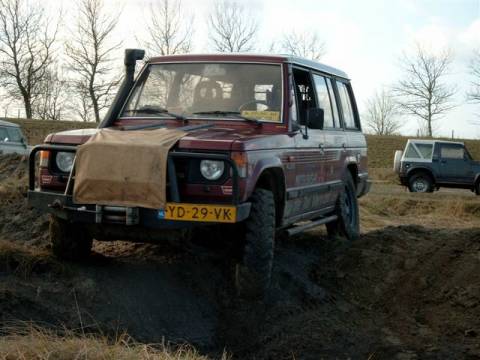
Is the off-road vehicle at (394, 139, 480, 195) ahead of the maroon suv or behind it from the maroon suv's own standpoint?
behind

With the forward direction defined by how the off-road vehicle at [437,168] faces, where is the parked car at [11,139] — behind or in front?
behind

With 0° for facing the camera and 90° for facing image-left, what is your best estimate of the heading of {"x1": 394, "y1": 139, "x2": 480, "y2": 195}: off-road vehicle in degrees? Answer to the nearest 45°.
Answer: approximately 270°

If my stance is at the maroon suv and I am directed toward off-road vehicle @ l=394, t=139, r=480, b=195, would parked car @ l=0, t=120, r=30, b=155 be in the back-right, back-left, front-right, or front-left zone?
front-left

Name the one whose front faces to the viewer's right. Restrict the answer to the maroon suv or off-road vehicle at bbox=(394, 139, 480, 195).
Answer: the off-road vehicle

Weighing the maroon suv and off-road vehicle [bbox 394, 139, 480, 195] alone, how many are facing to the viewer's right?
1

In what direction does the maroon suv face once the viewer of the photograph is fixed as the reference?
facing the viewer and to the left of the viewer

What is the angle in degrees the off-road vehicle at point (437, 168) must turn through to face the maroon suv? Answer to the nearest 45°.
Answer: approximately 90° to its right

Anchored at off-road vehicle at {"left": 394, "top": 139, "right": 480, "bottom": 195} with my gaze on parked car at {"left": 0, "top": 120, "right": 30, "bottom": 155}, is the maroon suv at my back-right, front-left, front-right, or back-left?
front-left

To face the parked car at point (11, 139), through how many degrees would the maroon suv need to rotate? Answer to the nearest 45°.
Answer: approximately 90° to its right
